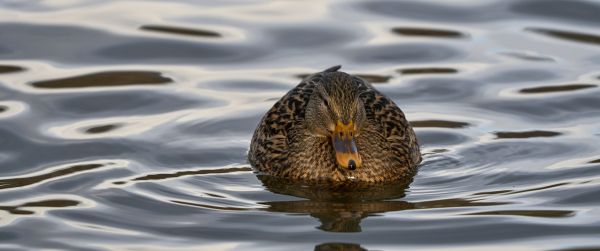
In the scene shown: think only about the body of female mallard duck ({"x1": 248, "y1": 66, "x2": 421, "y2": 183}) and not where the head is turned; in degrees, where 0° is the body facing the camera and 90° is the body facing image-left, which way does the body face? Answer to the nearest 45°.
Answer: approximately 0°
